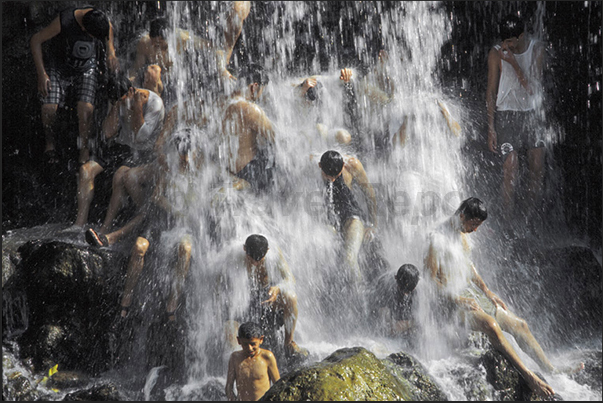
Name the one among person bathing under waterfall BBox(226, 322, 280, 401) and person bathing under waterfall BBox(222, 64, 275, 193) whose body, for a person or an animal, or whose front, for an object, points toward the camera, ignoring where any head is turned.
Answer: person bathing under waterfall BBox(226, 322, 280, 401)

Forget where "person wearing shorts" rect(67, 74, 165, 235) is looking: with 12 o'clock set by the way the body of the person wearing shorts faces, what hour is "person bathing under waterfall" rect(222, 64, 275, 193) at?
The person bathing under waterfall is roughly at 8 o'clock from the person wearing shorts.

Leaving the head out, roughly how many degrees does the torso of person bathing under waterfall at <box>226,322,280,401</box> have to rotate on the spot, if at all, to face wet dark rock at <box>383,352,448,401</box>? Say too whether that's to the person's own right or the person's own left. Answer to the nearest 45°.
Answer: approximately 90° to the person's own left

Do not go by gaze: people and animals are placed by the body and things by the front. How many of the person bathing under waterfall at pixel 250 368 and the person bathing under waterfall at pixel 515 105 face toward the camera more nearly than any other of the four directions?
2

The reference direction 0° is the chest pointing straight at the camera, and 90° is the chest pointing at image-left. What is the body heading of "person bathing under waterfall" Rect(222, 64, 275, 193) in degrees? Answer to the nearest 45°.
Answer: approximately 225°

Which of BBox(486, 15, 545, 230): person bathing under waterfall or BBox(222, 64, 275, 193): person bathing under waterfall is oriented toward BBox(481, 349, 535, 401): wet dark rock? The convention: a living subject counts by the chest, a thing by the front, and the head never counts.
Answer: BBox(486, 15, 545, 230): person bathing under waterfall

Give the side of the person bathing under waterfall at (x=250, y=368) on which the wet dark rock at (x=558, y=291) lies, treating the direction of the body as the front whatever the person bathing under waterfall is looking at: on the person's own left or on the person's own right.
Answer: on the person's own left

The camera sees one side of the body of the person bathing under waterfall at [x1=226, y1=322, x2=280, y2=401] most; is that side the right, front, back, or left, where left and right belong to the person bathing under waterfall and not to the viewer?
front

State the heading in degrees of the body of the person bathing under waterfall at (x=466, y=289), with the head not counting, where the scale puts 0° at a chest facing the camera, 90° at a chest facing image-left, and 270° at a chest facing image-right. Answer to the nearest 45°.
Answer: approximately 315°

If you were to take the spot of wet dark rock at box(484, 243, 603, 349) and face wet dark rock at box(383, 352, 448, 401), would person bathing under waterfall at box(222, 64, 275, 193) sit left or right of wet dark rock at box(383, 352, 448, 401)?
right

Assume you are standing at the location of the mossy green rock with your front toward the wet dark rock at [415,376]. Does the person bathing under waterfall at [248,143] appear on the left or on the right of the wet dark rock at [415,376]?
left

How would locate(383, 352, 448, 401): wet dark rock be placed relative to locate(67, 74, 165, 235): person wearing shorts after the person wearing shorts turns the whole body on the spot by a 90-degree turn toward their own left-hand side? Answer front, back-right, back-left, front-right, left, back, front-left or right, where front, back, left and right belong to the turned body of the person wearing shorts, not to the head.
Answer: front

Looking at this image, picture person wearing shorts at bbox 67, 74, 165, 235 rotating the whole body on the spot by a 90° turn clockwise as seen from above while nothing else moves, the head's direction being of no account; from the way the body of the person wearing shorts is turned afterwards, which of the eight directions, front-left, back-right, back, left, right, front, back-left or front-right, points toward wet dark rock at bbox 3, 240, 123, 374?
left

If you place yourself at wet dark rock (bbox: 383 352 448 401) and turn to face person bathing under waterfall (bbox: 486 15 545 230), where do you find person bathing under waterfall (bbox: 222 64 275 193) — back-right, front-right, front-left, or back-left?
front-left

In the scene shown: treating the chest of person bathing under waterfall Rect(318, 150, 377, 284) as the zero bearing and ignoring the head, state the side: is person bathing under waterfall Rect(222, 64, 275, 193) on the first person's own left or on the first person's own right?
on the first person's own right
